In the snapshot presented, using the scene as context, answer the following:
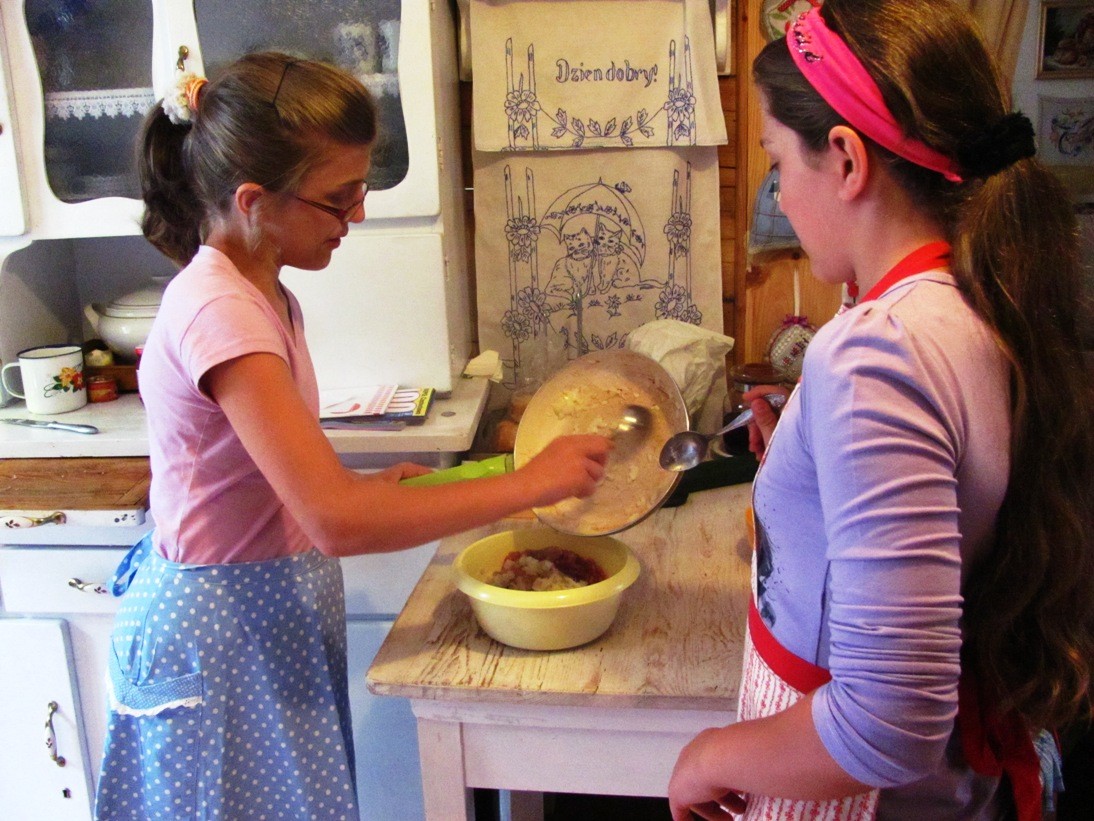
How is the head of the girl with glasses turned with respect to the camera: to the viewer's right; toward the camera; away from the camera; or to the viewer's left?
to the viewer's right

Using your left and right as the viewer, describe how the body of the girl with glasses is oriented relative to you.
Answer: facing to the right of the viewer

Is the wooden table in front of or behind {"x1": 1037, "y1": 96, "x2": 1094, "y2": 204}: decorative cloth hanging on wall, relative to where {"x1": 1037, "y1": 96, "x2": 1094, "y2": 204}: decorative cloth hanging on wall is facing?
in front

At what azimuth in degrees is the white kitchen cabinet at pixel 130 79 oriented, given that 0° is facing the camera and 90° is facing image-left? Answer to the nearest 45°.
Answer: approximately 0°

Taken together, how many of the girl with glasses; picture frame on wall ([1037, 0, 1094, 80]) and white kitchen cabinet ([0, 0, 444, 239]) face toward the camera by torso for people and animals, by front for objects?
2

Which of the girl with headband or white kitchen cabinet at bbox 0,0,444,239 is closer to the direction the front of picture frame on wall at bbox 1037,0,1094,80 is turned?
the girl with headband

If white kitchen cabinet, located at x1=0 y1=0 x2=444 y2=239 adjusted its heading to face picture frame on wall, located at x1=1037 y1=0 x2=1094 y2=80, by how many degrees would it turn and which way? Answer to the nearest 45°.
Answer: approximately 90° to its left

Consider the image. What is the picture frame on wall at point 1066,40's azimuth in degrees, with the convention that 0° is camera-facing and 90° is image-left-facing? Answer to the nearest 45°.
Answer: approximately 0°

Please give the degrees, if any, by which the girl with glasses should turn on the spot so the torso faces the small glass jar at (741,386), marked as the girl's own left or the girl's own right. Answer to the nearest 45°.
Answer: approximately 45° to the girl's own left
